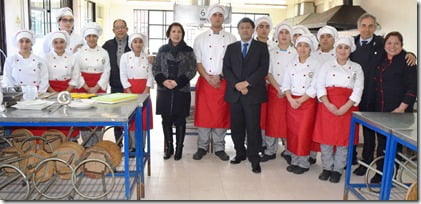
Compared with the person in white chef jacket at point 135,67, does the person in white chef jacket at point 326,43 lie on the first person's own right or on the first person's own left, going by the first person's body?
on the first person's own left

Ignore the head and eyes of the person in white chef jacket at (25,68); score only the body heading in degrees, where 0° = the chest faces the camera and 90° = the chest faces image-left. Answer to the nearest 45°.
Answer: approximately 0°

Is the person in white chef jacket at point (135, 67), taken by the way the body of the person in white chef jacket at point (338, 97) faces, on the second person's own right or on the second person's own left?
on the second person's own right

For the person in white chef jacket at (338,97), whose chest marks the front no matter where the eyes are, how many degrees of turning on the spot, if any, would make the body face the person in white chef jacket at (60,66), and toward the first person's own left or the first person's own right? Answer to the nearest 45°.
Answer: approximately 90° to the first person's own right

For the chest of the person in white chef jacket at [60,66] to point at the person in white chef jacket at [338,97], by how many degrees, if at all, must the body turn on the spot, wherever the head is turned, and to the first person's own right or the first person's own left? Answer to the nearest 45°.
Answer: approximately 45° to the first person's own left

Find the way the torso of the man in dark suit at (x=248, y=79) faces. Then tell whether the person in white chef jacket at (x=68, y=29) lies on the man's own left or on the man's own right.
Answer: on the man's own right

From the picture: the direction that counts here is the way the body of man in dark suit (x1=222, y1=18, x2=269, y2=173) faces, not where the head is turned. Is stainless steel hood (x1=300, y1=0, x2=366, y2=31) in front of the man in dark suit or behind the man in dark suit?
behind
